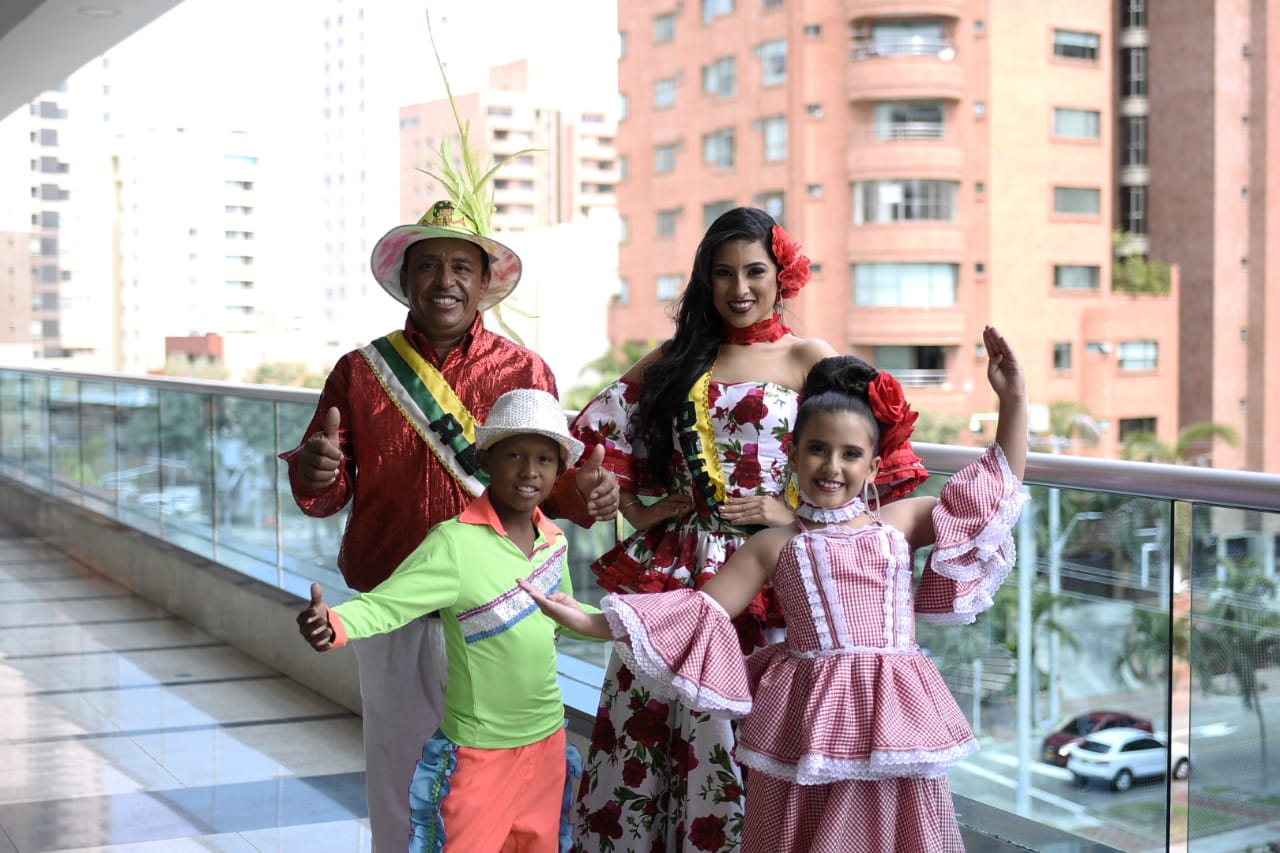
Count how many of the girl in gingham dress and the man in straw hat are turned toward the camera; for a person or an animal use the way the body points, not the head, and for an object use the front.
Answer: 2

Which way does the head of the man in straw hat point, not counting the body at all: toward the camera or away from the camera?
toward the camera

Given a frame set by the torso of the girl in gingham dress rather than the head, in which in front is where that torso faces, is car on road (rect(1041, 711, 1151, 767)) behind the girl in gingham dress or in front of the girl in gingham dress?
behind

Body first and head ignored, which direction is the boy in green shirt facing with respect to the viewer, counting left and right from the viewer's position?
facing the viewer and to the right of the viewer

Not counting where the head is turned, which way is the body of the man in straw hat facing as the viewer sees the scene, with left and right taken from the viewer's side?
facing the viewer

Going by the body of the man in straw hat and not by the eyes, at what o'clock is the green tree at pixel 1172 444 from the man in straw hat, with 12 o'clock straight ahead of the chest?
The green tree is roughly at 7 o'clock from the man in straw hat.

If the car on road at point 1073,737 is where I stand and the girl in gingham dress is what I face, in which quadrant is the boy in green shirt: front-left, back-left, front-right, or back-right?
front-right

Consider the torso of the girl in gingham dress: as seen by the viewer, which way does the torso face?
toward the camera
